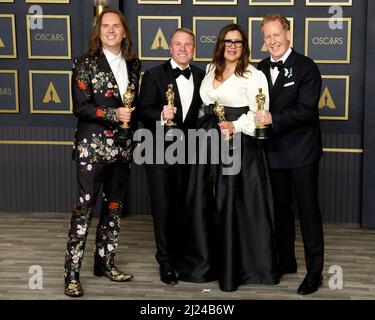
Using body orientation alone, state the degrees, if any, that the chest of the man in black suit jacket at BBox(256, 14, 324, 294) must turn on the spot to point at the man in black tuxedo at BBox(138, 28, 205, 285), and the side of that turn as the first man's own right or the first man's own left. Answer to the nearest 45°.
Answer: approximately 45° to the first man's own right

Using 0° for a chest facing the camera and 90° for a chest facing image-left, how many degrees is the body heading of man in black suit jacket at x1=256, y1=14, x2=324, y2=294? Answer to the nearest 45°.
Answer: approximately 45°

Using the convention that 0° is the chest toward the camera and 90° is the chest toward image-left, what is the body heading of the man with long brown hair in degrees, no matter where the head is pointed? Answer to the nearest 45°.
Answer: approximately 315°

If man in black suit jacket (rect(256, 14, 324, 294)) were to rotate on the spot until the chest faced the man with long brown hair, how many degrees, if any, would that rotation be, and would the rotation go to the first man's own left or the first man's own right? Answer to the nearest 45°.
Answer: approximately 45° to the first man's own right
